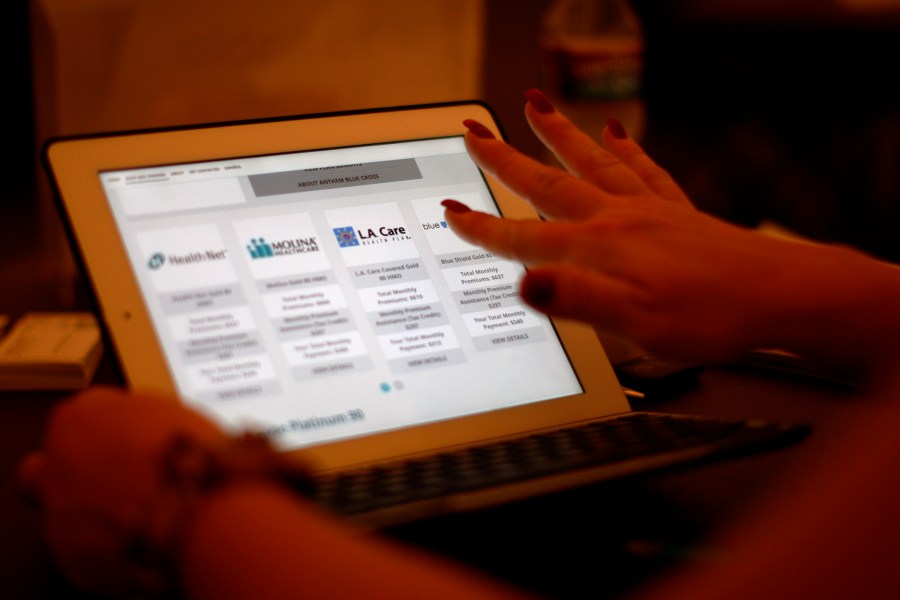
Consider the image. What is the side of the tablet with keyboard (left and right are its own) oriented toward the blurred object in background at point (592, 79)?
left

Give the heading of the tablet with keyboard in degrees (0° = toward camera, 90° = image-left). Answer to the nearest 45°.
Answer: approximately 315°
